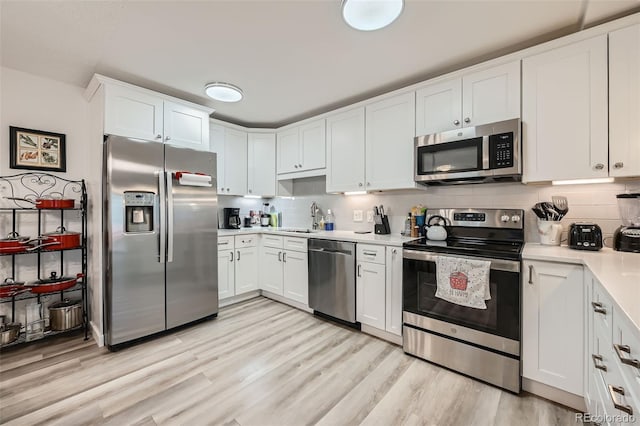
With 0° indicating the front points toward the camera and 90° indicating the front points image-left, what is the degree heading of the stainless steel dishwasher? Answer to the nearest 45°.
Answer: approximately 45°

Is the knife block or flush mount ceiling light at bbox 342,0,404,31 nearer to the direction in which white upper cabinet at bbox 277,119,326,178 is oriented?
the flush mount ceiling light

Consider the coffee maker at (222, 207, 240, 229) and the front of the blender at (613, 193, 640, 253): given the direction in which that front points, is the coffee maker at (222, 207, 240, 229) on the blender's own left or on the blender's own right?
on the blender's own right

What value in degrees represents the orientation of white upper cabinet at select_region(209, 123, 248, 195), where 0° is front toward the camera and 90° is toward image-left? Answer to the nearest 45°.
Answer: approximately 315°

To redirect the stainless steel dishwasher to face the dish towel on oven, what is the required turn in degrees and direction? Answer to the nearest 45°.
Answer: approximately 90° to its left

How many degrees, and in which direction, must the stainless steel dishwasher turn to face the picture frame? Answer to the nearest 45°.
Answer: approximately 45° to its right

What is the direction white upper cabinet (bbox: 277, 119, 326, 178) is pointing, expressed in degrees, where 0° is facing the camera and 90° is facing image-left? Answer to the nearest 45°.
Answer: approximately 45°
